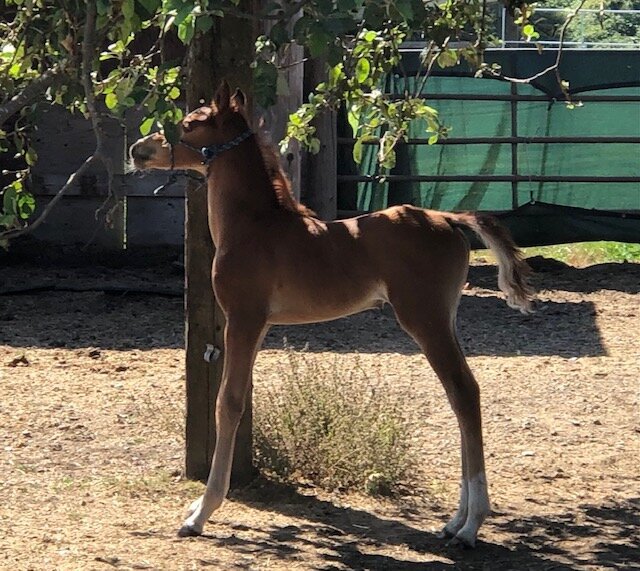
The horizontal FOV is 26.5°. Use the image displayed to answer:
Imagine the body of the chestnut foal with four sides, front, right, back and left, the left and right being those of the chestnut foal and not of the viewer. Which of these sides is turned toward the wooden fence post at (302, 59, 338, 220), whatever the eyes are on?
right

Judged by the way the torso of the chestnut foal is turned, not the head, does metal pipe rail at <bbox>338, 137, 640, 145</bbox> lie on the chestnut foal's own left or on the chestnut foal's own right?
on the chestnut foal's own right

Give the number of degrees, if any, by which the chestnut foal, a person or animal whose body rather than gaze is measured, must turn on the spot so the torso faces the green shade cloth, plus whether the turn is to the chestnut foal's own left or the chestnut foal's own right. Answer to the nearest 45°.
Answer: approximately 90° to the chestnut foal's own right

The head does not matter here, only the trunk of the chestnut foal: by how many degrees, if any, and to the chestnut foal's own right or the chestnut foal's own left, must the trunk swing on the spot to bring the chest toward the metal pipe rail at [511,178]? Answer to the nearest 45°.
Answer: approximately 90° to the chestnut foal's own right

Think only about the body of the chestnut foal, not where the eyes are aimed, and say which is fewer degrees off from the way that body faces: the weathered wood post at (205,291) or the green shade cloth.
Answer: the weathered wood post

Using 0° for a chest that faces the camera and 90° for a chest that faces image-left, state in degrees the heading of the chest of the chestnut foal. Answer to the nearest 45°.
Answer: approximately 90°
